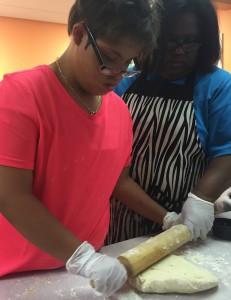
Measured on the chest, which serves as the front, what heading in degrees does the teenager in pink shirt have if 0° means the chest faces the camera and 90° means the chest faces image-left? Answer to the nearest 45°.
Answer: approximately 315°

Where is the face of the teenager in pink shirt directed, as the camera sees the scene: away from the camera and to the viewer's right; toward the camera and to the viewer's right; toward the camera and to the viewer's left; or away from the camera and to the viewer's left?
toward the camera and to the viewer's right
